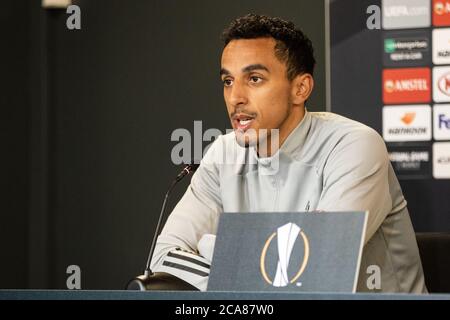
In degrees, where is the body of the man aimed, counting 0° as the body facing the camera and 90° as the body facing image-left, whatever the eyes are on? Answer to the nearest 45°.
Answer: approximately 45°

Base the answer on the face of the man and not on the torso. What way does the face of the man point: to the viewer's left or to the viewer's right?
to the viewer's left
